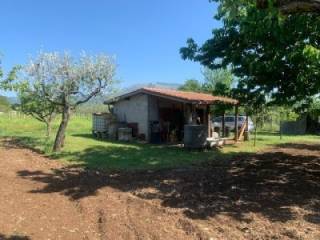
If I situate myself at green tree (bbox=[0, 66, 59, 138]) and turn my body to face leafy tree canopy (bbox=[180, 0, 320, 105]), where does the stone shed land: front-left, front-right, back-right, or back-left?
front-left

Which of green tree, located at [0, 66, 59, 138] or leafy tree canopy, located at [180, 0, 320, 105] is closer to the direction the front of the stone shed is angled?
the leafy tree canopy

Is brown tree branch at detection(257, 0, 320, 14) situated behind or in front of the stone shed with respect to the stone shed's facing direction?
in front

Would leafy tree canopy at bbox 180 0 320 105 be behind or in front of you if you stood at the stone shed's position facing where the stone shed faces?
in front

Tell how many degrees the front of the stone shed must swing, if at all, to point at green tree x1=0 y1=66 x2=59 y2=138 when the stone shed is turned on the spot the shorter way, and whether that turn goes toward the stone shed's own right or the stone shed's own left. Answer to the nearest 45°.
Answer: approximately 135° to the stone shed's own right

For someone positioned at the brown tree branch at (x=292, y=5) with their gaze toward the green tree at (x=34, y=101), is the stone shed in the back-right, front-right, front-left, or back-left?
front-right

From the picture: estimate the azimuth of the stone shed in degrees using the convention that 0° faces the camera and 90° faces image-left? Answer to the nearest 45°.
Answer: approximately 315°
